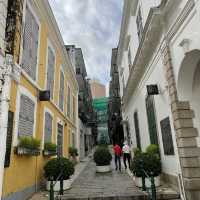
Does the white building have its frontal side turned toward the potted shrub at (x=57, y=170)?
yes

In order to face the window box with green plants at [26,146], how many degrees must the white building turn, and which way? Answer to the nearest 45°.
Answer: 0° — it already faces it

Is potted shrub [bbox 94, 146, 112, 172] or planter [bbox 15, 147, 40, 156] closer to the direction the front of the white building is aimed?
the planter

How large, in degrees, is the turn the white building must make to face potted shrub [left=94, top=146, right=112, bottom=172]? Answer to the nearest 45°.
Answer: approximately 45° to its right

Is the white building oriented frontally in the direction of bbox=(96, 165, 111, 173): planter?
no

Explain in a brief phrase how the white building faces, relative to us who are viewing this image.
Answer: facing to the left of the viewer

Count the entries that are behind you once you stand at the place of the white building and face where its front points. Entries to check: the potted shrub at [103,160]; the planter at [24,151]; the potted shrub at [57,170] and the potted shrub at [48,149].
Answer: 0

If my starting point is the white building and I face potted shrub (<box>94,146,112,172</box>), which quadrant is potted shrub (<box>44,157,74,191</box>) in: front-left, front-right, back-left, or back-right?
front-left

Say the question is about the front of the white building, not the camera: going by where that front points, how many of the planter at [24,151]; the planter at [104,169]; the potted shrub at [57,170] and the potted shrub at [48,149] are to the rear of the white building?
0

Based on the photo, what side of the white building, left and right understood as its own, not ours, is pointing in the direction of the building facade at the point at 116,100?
right

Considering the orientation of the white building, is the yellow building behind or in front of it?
in front

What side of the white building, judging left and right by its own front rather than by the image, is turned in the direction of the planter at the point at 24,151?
front
